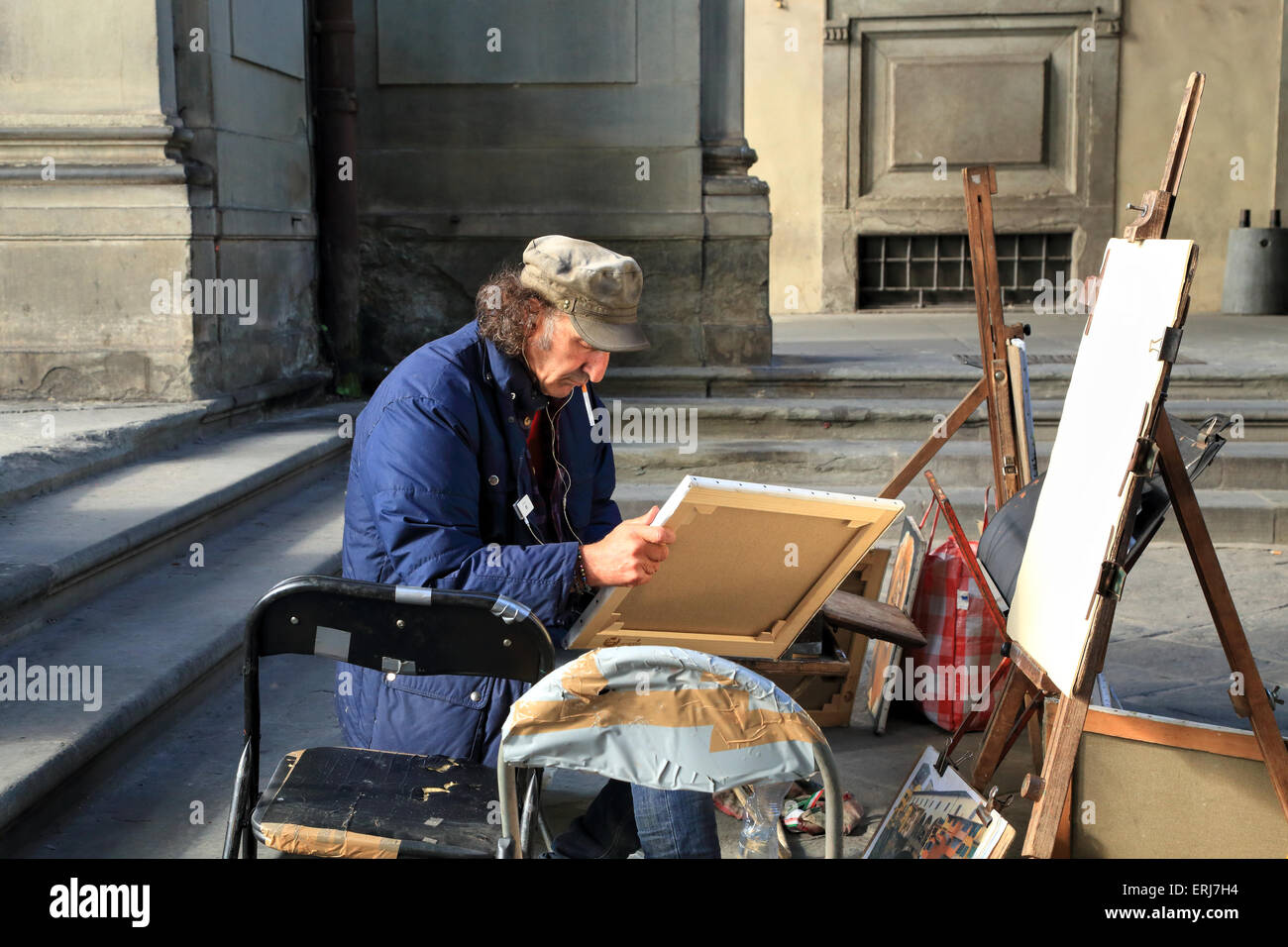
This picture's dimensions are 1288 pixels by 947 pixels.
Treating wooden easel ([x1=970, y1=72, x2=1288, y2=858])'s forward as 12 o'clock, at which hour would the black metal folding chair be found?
The black metal folding chair is roughly at 11 o'clock from the wooden easel.

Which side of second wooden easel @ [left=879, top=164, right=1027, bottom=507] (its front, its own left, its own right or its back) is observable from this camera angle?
right

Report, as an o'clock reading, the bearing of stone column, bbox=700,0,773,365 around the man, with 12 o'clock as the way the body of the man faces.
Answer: The stone column is roughly at 8 o'clock from the man.

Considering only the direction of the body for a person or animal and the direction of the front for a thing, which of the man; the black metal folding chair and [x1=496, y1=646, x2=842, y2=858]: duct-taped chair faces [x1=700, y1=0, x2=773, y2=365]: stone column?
the duct-taped chair

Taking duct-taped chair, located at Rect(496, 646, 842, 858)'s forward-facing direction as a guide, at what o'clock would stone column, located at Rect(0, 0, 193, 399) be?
The stone column is roughly at 11 o'clock from the duct-taped chair.

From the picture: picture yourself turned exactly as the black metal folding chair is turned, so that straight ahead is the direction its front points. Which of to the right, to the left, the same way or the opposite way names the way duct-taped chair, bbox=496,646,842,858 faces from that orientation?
the opposite way

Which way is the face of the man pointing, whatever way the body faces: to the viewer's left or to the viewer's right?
to the viewer's right

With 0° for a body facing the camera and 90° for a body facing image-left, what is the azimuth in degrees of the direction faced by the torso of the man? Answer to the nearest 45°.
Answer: approximately 315°

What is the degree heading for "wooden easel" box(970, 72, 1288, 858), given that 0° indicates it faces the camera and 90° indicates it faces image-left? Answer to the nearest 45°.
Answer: approximately 90°

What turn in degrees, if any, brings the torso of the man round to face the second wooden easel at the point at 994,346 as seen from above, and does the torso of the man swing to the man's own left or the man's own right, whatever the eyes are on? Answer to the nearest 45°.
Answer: approximately 90° to the man's own left

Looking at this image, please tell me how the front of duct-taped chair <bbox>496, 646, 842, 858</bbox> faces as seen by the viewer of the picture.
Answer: facing away from the viewer
